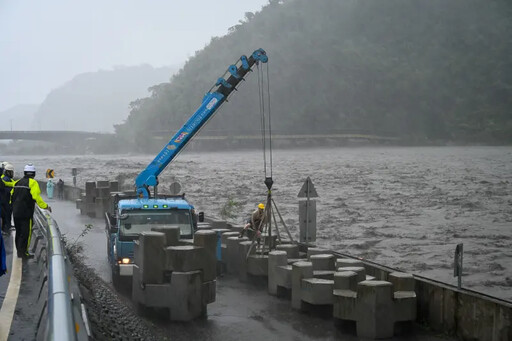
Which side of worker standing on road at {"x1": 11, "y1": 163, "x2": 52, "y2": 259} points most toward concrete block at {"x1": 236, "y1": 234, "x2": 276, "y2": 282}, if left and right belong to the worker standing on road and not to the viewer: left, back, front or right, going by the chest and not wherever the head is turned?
front

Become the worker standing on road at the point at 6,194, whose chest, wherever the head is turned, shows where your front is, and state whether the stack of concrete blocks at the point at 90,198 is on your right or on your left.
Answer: on your left

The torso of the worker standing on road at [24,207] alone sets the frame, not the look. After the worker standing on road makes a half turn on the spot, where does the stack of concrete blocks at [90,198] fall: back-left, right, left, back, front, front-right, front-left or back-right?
back-right

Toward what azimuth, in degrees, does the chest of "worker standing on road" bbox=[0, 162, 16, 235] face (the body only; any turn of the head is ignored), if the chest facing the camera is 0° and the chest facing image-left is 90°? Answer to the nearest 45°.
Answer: approximately 270°

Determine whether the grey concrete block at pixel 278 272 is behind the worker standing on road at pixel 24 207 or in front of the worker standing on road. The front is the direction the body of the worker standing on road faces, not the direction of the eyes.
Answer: in front

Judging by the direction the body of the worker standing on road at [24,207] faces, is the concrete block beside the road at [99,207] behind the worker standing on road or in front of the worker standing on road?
in front

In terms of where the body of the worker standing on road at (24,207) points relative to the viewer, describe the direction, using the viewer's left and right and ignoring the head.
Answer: facing away from the viewer and to the right of the viewer

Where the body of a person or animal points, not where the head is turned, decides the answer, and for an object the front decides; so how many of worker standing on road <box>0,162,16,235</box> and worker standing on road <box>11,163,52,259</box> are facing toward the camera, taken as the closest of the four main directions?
0

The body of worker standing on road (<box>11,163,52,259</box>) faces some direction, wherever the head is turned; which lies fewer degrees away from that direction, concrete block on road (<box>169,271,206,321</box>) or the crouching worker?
the crouching worker

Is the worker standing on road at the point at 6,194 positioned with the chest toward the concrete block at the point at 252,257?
yes

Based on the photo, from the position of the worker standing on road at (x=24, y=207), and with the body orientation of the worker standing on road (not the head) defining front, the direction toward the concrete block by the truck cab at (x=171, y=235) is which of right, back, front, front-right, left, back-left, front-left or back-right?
front-right
